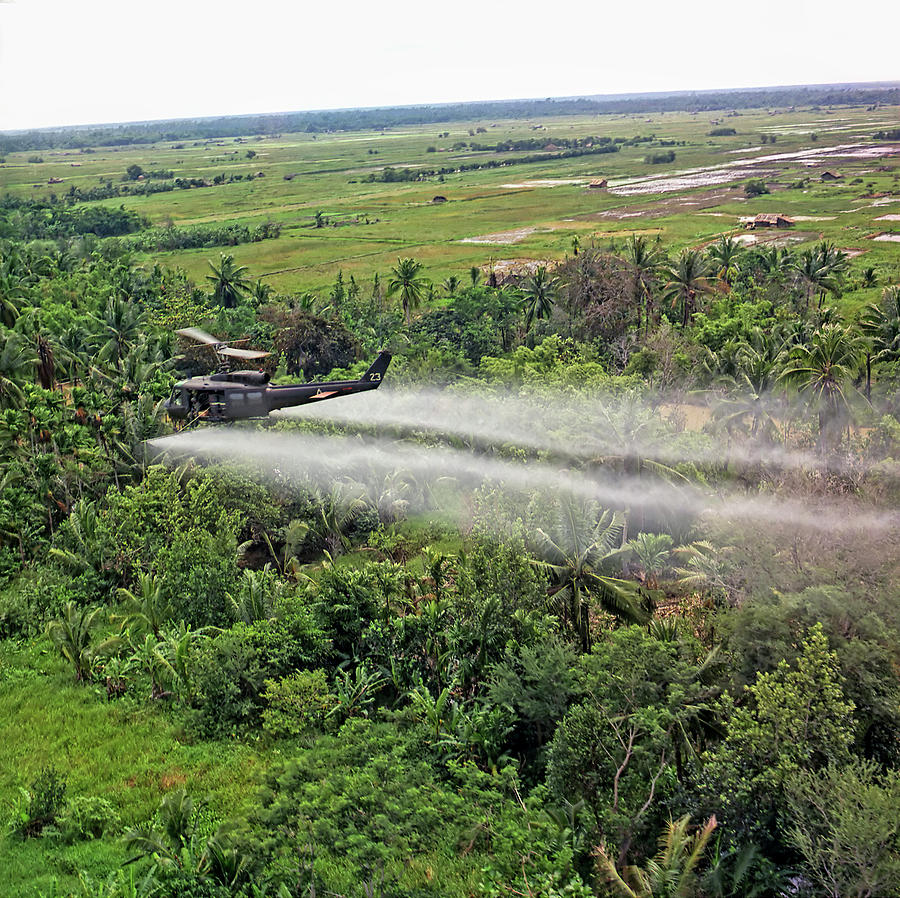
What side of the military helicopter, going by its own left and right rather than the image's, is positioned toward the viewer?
left

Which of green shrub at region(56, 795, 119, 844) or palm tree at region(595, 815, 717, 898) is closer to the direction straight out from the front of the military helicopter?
the green shrub

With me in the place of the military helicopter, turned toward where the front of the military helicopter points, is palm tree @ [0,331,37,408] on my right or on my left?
on my right

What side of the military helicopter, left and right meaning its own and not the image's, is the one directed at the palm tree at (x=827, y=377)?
back

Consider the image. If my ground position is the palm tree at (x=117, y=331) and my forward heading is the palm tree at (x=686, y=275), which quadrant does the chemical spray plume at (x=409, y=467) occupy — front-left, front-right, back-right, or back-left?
front-right

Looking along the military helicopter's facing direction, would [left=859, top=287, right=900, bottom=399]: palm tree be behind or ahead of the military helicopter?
behind

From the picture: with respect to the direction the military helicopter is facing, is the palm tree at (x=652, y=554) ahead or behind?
behind

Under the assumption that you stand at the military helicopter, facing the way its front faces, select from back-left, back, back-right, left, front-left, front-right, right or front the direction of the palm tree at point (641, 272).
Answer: back-right
